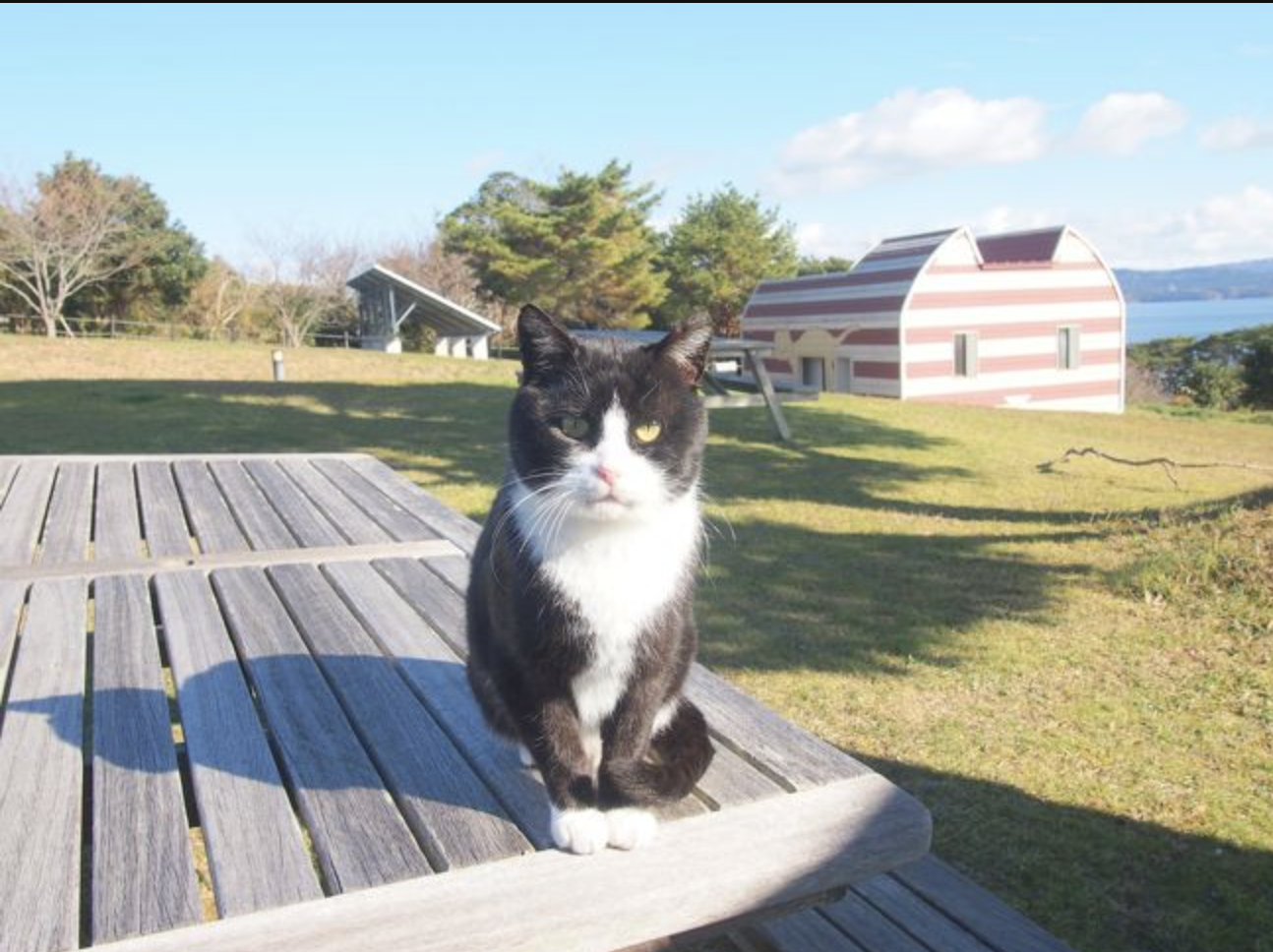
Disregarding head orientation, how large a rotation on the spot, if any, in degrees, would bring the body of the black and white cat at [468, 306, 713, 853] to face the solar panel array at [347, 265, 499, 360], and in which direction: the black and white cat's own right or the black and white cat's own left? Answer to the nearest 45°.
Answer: approximately 180°

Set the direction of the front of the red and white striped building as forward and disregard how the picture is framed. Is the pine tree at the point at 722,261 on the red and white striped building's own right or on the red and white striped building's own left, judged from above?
on the red and white striped building's own right

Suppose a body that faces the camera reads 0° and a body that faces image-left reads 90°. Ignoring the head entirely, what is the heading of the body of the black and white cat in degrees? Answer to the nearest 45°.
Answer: approximately 0°

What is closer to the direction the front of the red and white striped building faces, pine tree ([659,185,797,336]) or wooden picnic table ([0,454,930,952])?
the wooden picnic table

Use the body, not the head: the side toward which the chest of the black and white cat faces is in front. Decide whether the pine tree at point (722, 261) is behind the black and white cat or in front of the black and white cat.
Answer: behind

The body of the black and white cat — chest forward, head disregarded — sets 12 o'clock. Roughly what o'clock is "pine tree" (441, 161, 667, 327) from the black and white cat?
The pine tree is roughly at 6 o'clock from the black and white cat.

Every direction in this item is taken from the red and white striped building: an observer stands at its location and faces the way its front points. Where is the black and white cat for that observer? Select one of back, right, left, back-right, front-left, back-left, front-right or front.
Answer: front-left

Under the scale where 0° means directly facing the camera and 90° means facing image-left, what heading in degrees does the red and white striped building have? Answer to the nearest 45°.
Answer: approximately 45°

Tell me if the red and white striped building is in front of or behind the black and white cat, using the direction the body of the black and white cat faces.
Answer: behind
